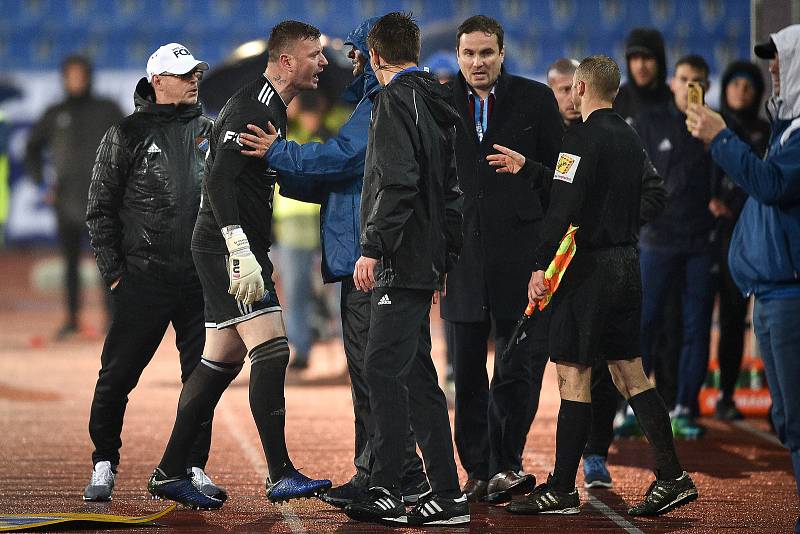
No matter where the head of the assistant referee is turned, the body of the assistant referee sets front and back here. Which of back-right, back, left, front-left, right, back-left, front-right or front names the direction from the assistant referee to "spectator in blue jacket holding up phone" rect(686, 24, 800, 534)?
back

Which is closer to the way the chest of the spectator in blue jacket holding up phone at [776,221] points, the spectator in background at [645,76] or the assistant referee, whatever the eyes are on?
the assistant referee

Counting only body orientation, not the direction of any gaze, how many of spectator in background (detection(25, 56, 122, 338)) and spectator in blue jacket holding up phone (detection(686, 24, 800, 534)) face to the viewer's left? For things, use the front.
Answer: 1

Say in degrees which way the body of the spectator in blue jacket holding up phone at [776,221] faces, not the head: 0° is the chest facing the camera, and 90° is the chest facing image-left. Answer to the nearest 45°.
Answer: approximately 90°

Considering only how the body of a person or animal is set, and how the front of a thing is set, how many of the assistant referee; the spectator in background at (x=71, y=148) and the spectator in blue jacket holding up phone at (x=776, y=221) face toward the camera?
1

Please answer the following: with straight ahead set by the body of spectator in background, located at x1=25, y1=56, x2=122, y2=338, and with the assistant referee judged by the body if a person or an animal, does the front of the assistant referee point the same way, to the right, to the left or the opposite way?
the opposite way

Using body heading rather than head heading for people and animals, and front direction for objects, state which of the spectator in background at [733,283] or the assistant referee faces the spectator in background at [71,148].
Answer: the assistant referee

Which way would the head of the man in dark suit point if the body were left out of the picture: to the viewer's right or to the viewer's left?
to the viewer's left

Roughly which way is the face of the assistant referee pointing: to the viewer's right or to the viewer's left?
to the viewer's left
